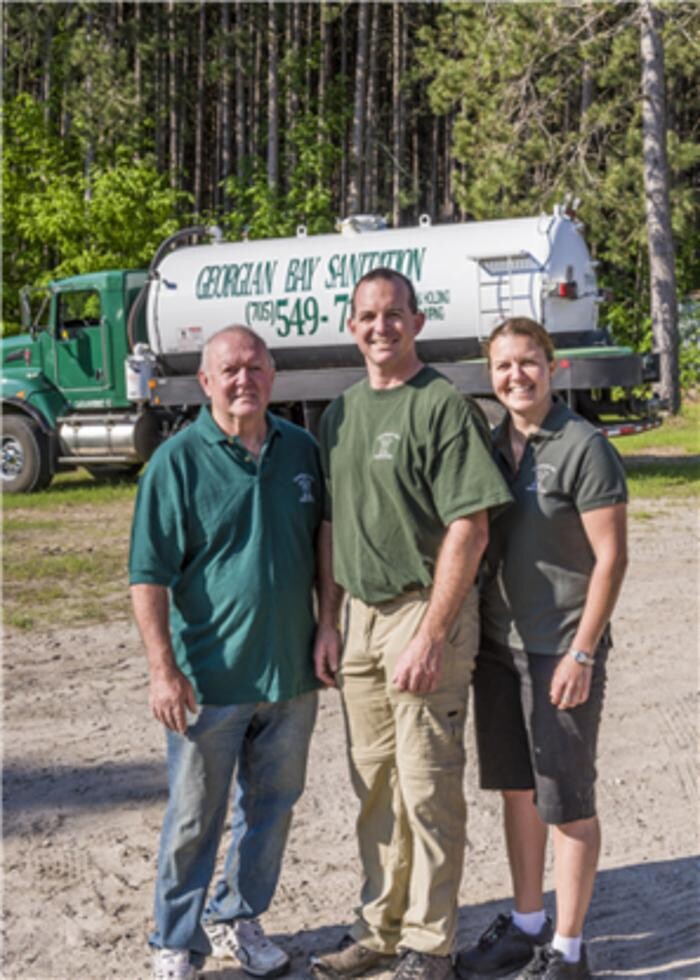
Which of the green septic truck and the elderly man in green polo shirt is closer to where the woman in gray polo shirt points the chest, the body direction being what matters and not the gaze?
the elderly man in green polo shirt

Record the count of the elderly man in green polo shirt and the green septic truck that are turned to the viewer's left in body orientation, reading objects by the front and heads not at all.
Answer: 1

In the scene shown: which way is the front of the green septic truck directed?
to the viewer's left

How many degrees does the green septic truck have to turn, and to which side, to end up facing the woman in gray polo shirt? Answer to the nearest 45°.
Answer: approximately 90° to its left

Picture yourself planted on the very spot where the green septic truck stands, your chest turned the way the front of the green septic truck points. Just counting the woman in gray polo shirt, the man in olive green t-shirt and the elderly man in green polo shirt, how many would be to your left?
3

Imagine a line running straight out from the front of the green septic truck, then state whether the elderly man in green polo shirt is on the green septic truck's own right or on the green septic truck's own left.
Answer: on the green septic truck's own left

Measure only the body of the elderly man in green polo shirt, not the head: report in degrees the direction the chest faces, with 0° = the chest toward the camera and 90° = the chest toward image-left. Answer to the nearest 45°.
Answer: approximately 315°

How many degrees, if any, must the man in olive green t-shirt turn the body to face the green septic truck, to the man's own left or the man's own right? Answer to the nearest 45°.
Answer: approximately 135° to the man's own right

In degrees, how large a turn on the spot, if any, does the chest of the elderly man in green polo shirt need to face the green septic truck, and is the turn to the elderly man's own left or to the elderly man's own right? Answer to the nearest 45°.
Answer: approximately 135° to the elderly man's own left

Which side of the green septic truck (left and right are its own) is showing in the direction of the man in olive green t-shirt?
left

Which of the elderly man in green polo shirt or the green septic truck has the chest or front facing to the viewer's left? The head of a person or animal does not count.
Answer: the green septic truck
